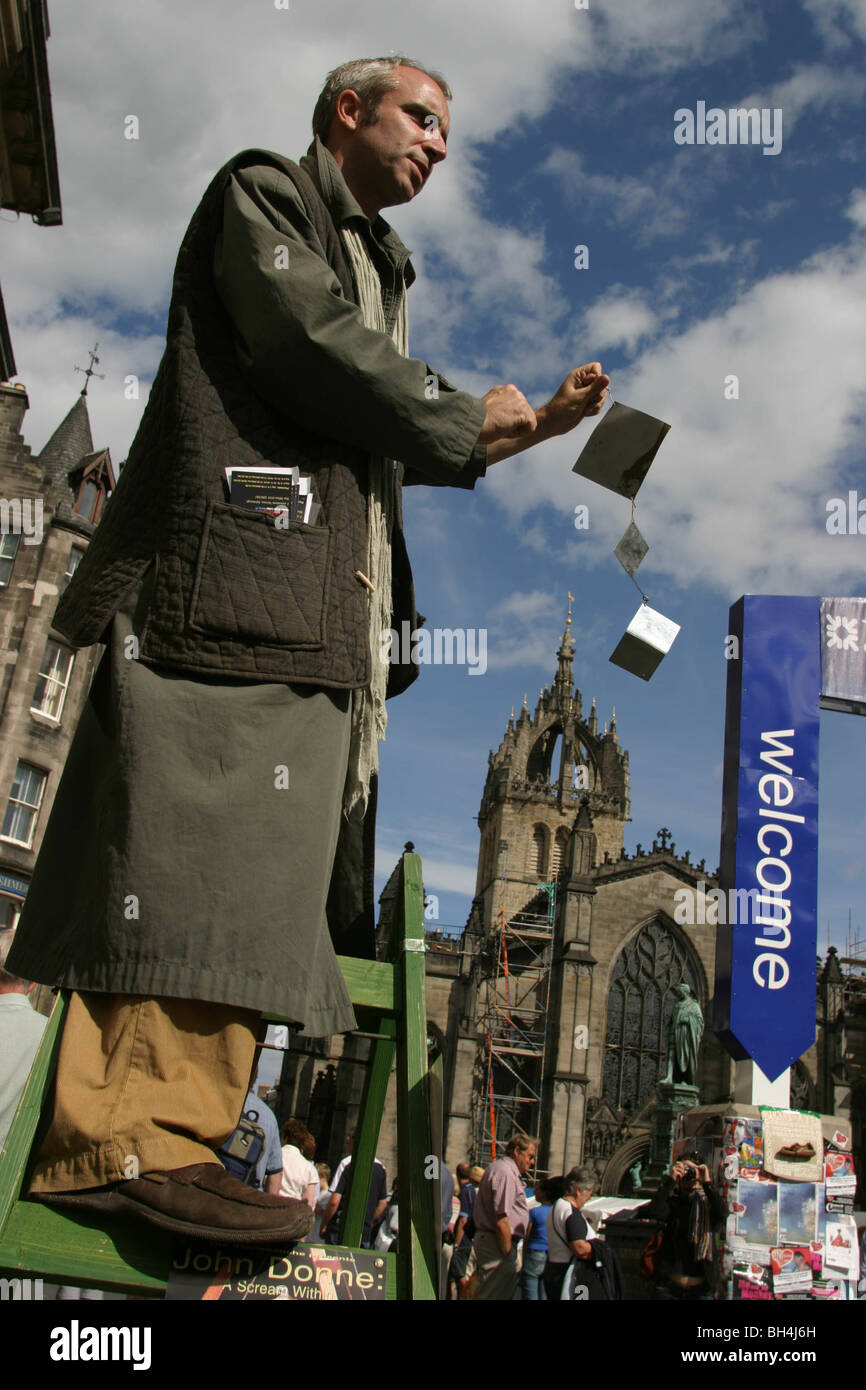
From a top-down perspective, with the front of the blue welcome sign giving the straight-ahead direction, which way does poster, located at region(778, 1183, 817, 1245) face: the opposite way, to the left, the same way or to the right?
the same way

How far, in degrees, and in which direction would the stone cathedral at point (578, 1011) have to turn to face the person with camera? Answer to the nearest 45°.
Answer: approximately 45° to its right

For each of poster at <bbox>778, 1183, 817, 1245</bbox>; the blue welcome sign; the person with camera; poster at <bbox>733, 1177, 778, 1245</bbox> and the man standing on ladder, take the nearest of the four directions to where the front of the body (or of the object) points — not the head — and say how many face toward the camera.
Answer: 4

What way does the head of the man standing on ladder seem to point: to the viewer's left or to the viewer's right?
to the viewer's right

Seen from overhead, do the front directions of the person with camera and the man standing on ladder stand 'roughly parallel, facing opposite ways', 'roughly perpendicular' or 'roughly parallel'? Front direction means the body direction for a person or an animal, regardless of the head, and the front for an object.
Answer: roughly perpendicular

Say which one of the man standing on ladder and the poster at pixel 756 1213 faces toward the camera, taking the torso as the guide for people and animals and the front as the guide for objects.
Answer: the poster

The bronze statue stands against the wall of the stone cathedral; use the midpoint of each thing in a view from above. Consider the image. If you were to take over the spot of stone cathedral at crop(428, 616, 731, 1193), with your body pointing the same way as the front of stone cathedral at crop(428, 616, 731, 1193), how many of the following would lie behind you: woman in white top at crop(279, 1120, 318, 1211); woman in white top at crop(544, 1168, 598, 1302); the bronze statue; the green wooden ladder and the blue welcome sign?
0

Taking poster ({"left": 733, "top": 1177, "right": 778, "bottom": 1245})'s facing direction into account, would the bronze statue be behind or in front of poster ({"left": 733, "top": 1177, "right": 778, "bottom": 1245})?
behind

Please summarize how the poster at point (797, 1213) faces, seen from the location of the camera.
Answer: facing the viewer

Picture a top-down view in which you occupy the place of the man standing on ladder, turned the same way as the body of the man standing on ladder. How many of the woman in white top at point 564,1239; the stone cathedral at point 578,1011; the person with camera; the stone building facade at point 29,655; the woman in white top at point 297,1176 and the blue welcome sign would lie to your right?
0

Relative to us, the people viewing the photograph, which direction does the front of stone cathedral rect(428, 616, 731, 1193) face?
facing the viewer and to the right of the viewer

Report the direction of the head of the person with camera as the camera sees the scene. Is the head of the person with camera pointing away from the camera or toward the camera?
toward the camera

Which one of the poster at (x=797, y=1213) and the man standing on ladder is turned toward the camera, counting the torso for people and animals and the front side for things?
the poster

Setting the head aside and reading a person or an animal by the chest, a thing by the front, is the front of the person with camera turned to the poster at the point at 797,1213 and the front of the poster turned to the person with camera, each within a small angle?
no

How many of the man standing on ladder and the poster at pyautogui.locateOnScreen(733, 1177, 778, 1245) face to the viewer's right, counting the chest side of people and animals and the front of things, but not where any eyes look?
1

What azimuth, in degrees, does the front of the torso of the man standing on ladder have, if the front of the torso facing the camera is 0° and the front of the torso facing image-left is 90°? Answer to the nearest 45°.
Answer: approximately 270°

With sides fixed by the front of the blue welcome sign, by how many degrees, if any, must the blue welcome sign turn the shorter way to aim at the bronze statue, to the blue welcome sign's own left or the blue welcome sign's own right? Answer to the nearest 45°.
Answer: approximately 180°

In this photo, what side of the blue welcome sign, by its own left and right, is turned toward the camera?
front
